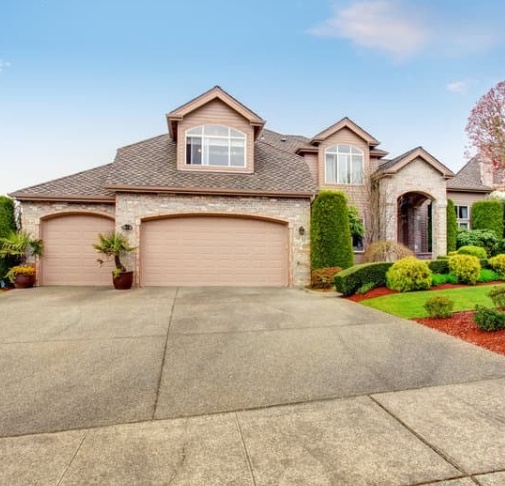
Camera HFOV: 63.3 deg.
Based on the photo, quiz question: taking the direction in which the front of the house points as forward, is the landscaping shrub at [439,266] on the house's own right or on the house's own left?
on the house's own left

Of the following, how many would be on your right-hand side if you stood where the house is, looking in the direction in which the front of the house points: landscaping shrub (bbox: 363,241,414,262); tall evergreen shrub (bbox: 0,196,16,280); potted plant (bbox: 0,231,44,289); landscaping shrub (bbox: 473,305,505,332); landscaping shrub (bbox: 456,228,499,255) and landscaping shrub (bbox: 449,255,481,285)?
2

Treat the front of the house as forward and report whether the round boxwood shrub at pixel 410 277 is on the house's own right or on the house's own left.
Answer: on the house's own left

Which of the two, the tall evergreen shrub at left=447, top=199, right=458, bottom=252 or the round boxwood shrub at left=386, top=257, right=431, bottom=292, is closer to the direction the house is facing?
the round boxwood shrub

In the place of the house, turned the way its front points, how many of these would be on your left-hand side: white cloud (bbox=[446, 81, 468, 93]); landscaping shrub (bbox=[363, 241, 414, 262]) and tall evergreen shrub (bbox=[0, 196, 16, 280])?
2

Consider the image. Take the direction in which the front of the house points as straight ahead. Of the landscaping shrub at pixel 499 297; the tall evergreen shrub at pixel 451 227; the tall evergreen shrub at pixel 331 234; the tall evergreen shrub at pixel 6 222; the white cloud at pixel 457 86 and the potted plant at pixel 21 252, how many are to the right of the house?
2

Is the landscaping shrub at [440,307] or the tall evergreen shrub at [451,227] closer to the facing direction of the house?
the landscaping shrub

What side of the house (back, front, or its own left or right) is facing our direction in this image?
front

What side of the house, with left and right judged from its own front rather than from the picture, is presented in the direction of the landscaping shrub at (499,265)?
left

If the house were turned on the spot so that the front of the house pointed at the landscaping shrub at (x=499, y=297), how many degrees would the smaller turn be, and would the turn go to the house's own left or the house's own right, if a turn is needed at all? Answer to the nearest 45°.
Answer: approximately 45° to the house's own left

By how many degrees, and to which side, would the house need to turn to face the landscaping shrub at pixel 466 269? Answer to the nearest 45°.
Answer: approximately 90° to its left

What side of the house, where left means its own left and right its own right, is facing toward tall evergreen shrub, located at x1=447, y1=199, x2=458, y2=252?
left
